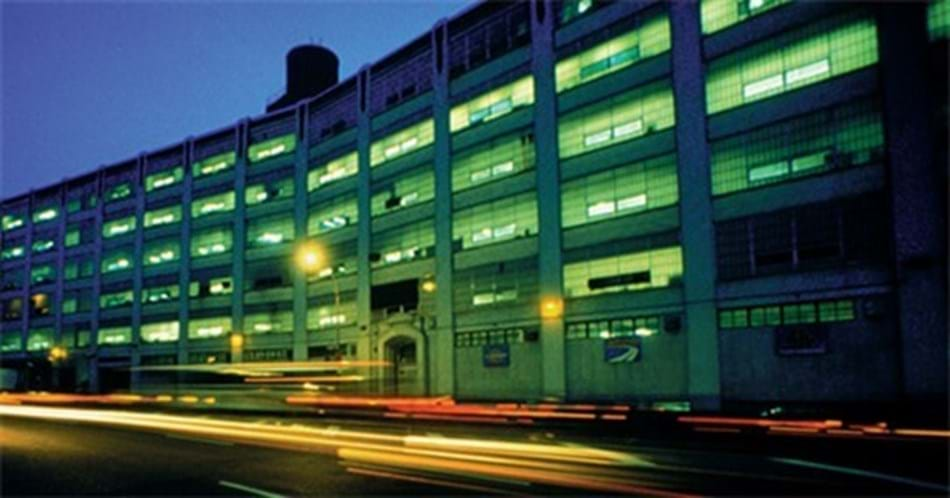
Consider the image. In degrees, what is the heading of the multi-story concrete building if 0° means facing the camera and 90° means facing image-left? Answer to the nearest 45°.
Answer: approximately 45°
